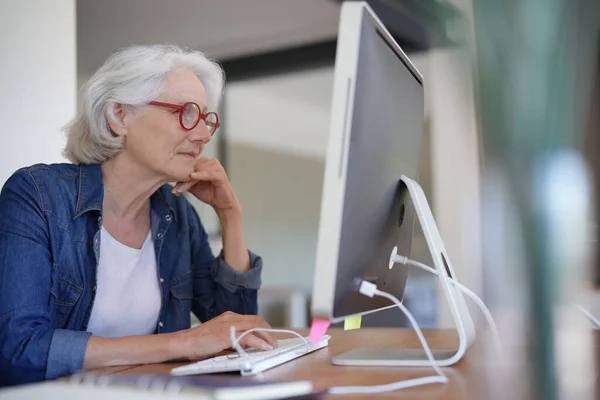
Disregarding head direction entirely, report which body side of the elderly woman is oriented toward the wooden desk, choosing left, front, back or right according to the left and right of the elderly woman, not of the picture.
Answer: front

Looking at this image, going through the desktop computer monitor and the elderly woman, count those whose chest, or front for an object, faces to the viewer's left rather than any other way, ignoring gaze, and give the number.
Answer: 1

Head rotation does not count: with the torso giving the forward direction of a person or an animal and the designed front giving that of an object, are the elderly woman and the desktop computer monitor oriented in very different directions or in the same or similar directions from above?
very different directions

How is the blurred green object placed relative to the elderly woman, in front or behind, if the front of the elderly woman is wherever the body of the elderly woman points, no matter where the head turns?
in front

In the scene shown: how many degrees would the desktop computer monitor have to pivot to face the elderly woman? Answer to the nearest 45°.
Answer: approximately 45° to its right

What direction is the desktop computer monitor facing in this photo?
to the viewer's left

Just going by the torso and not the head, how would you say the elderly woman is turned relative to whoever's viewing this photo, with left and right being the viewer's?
facing the viewer and to the right of the viewer

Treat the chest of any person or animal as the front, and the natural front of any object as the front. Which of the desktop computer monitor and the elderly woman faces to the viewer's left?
the desktop computer monitor
